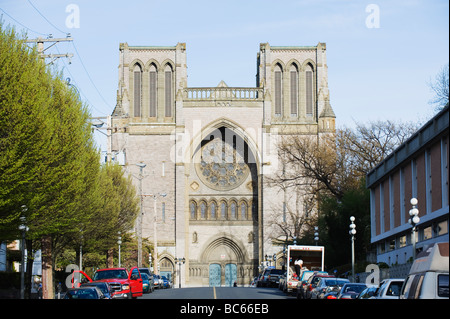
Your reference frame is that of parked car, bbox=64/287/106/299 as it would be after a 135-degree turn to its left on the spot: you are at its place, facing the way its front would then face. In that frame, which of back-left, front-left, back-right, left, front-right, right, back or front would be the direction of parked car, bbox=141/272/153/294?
front-left

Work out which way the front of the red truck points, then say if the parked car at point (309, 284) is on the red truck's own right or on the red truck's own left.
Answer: on the red truck's own left

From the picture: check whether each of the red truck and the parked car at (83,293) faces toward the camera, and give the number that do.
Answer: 2

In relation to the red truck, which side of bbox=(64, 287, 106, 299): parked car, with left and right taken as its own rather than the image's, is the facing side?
back

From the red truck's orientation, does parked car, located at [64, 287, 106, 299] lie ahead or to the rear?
ahead

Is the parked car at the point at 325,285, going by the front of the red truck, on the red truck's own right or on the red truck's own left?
on the red truck's own left

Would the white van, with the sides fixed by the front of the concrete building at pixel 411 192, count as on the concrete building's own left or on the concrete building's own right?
on the concrete building's own left

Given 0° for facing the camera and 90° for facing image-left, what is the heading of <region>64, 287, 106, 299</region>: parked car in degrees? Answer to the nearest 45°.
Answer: approximately 0°

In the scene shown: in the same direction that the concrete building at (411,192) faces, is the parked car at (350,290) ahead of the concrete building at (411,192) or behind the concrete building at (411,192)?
ahead

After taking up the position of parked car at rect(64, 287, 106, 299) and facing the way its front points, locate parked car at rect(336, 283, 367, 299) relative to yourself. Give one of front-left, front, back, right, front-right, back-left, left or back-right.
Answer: left

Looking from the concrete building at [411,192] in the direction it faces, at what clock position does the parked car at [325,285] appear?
The parked car is roughly at 11 o'clock from the concrete building.

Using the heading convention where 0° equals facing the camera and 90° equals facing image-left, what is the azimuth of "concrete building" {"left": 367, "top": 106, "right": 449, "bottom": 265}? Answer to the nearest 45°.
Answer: approximately 45°
